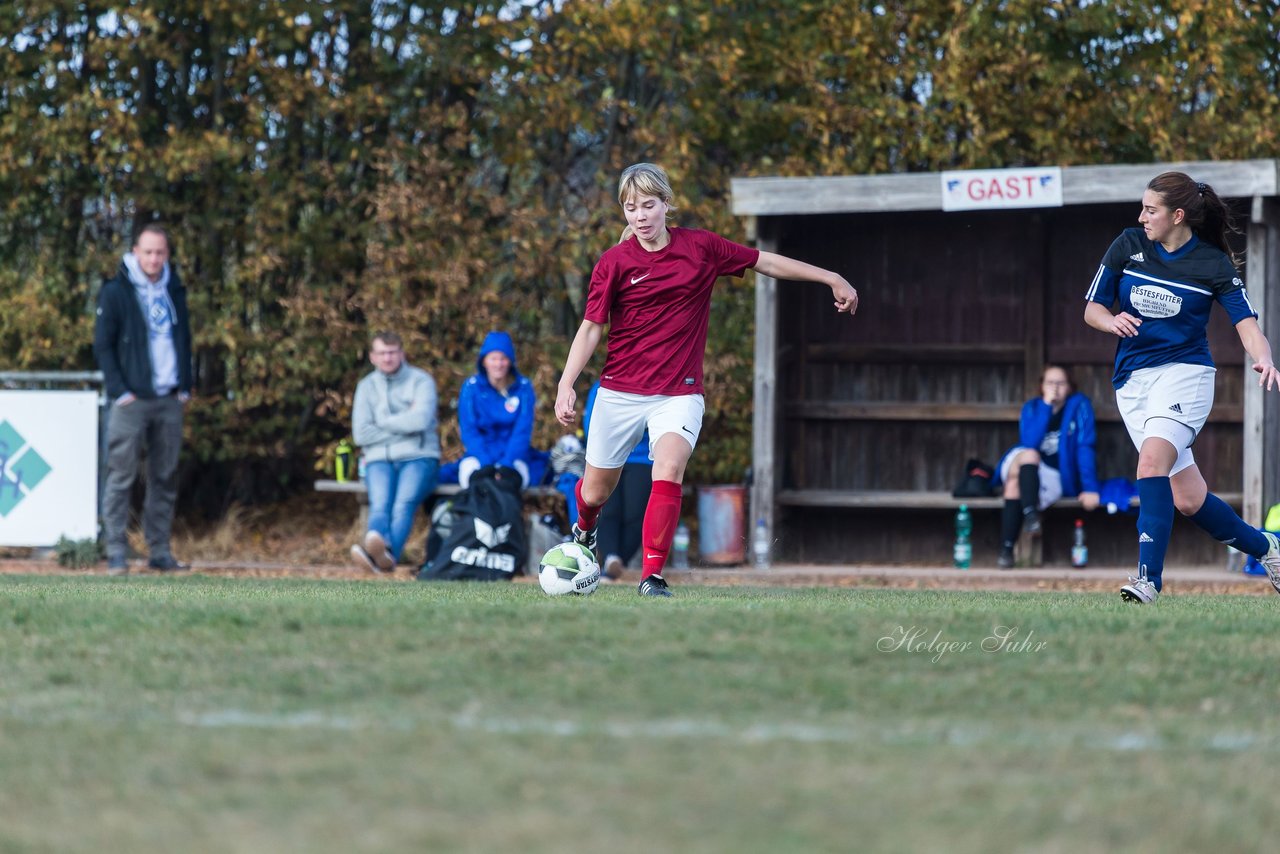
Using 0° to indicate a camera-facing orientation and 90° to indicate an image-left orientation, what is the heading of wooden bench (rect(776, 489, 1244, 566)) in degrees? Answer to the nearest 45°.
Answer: approximately 0°

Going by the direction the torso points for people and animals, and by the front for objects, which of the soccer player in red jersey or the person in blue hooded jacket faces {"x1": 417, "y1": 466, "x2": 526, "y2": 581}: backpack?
the person in blue hooded jacket
